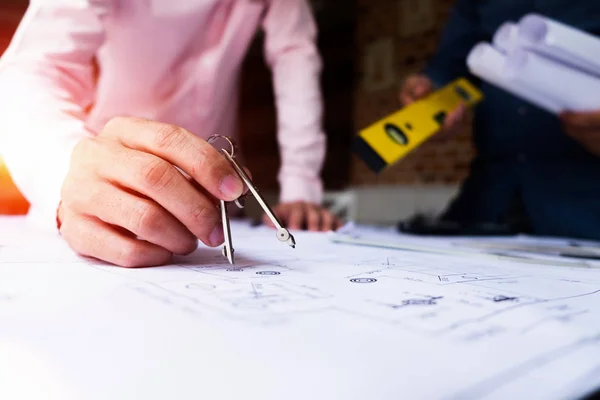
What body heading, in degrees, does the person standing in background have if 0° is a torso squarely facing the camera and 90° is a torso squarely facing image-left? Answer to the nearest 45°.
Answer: approximately 45°
